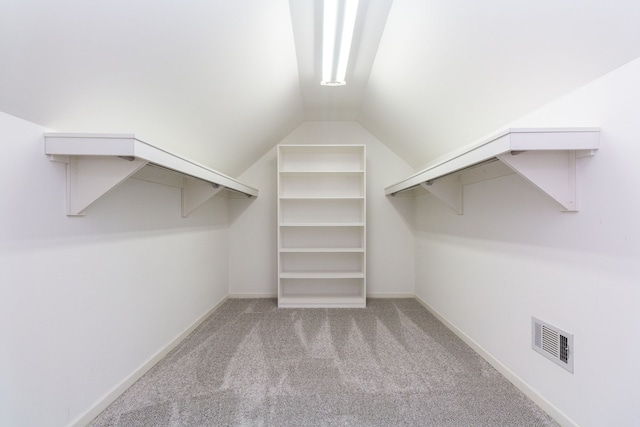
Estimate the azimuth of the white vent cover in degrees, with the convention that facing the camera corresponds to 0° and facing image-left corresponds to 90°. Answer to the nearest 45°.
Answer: approximately 45°

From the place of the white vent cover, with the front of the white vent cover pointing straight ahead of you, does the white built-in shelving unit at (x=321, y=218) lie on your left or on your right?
on your right

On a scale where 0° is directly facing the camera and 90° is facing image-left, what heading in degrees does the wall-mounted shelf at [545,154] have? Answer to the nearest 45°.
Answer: approximately 45°

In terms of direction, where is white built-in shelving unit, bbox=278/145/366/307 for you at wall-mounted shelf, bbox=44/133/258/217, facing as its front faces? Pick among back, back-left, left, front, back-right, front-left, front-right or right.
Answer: left

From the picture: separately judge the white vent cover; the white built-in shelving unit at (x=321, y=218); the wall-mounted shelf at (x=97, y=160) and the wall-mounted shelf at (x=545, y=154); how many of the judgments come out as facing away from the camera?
0

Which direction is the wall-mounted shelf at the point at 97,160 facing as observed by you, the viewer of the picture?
facing the viewer and to the right of the viewer

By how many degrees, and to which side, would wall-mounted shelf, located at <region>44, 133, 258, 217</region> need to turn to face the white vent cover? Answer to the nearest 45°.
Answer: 0° — it already faces it

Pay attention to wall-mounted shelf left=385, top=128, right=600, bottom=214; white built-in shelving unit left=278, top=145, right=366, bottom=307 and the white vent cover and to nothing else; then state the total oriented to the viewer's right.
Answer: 0

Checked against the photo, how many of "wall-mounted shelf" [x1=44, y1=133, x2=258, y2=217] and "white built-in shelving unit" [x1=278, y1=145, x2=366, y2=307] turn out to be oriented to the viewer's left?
0

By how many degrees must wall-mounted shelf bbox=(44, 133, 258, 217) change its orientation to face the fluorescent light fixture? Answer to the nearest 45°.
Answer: approximately 45° to its left

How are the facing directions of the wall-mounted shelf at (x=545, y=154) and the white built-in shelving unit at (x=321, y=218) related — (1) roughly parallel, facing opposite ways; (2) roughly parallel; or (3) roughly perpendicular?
roughly perpendicular

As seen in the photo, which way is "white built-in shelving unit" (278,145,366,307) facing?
toward the camera

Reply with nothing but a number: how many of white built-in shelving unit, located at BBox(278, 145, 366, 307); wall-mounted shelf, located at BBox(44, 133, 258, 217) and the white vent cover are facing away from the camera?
0

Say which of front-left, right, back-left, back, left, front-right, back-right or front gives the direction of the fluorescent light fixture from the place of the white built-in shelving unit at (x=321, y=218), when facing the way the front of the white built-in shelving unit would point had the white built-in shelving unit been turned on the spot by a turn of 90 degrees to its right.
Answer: left

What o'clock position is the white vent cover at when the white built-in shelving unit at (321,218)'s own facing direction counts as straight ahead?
The white vent cover is roughly at 11 o'clock from the white built-in shelving unit.
